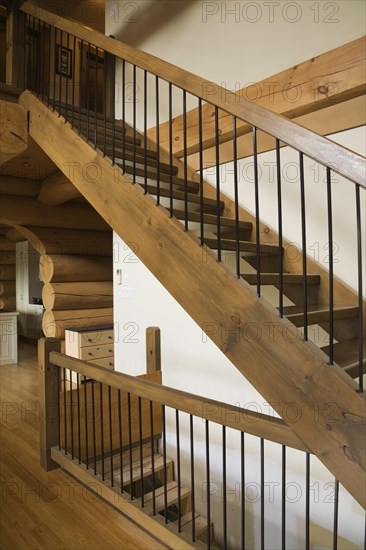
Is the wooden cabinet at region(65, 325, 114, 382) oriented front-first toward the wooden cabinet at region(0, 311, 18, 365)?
no

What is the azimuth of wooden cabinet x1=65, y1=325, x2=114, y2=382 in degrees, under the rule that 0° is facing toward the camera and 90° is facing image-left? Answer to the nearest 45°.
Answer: approximately 315°
